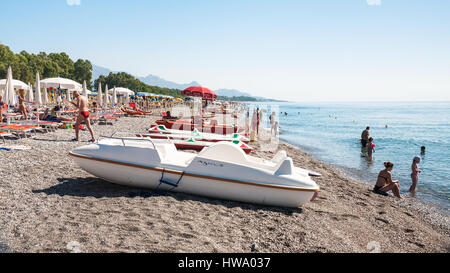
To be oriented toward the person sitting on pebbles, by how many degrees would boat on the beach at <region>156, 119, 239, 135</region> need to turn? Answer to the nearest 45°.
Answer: approximately 135° to its left

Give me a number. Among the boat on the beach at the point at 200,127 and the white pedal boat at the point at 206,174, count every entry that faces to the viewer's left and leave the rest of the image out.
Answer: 2

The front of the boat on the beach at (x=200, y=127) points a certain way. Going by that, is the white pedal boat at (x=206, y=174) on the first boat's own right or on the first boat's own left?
on the first boat's own left

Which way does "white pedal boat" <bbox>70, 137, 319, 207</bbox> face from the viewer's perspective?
to the viewer's left

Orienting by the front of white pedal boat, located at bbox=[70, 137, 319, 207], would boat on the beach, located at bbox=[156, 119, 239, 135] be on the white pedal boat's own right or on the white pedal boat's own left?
on the white pedal boat's own right

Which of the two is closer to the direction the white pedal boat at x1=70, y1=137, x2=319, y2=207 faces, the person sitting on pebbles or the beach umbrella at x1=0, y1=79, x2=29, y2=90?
the beach umbrella

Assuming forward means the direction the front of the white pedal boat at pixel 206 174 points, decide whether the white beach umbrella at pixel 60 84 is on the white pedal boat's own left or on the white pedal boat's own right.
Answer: on the white pedal boat's own right
